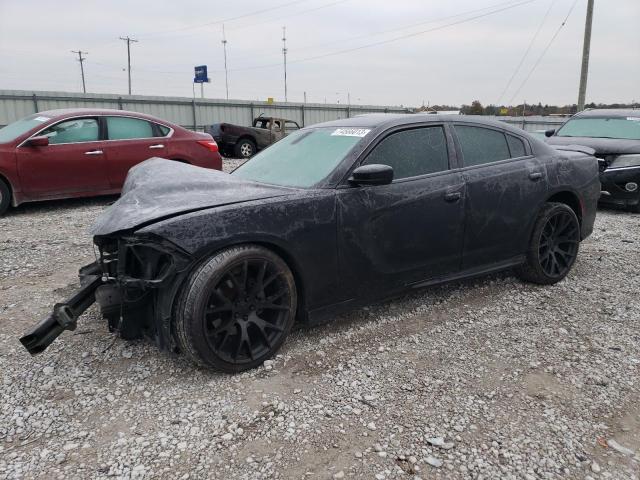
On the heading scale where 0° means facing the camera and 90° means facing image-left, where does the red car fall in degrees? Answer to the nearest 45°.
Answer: approximately 90°

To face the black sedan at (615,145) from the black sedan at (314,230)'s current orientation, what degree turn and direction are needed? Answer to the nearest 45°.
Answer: approximately 180°

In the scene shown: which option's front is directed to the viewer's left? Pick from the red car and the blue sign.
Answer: the red car

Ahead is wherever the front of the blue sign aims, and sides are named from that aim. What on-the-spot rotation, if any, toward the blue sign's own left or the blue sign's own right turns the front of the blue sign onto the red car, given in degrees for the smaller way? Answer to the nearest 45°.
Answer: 0° — it already faces it

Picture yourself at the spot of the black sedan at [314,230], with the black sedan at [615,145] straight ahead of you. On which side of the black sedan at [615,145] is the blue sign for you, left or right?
left

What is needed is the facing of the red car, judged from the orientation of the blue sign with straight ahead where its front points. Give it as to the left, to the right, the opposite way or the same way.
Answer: to the right

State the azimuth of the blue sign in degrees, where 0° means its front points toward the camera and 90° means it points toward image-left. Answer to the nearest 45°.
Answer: approximately 0°

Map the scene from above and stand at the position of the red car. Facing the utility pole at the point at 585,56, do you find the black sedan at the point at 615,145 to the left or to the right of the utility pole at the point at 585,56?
right

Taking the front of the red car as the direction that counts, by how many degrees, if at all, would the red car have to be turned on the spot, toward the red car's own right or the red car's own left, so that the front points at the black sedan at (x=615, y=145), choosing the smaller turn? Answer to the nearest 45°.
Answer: approximately 180°

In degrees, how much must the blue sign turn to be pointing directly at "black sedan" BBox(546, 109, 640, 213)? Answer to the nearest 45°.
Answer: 0° — it already faces it

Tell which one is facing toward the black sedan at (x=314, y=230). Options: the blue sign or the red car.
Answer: the blue sign

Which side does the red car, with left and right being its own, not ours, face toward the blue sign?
right
